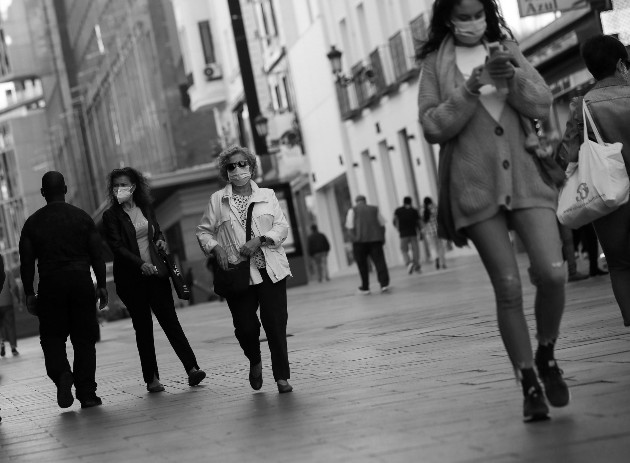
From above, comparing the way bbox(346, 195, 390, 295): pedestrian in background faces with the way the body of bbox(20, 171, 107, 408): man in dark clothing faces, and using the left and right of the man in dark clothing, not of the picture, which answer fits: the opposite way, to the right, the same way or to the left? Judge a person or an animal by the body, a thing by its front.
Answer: the same way

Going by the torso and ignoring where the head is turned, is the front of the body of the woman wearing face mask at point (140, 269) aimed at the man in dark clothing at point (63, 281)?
no

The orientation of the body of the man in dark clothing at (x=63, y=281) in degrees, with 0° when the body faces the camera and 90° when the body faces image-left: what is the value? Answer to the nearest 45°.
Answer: approximately 180°

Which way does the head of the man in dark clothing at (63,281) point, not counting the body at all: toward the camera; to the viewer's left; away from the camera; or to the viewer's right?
away from the camera

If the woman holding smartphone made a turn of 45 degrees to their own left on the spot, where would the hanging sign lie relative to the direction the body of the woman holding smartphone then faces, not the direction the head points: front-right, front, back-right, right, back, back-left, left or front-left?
back-left

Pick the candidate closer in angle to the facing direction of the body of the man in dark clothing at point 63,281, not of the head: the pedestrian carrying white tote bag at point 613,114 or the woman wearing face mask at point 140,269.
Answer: the woman wearing face mask

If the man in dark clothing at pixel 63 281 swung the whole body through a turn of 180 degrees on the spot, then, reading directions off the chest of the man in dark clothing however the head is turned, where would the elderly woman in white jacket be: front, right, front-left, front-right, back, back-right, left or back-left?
front-left

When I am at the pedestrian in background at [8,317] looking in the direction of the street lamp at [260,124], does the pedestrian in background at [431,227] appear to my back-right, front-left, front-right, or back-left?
front-right

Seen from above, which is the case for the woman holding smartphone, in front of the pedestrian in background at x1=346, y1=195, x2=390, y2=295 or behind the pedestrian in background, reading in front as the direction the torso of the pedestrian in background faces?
behind

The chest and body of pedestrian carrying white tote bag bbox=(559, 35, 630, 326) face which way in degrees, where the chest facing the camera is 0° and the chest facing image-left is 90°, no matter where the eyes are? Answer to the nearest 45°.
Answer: approximately 225°

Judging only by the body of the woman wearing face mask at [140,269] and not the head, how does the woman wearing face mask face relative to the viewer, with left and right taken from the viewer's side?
facing the viewer and to the right of the viewer

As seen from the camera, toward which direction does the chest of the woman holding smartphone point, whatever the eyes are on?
toward the camera

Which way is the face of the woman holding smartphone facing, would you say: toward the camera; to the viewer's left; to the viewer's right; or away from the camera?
toward the camera

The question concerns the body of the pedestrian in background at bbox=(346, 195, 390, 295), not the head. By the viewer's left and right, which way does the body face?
facing away from the viewer

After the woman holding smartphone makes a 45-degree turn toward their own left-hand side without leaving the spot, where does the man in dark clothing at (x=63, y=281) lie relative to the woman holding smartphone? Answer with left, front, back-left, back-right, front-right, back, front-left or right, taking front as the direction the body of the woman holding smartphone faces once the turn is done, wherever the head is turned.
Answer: back
